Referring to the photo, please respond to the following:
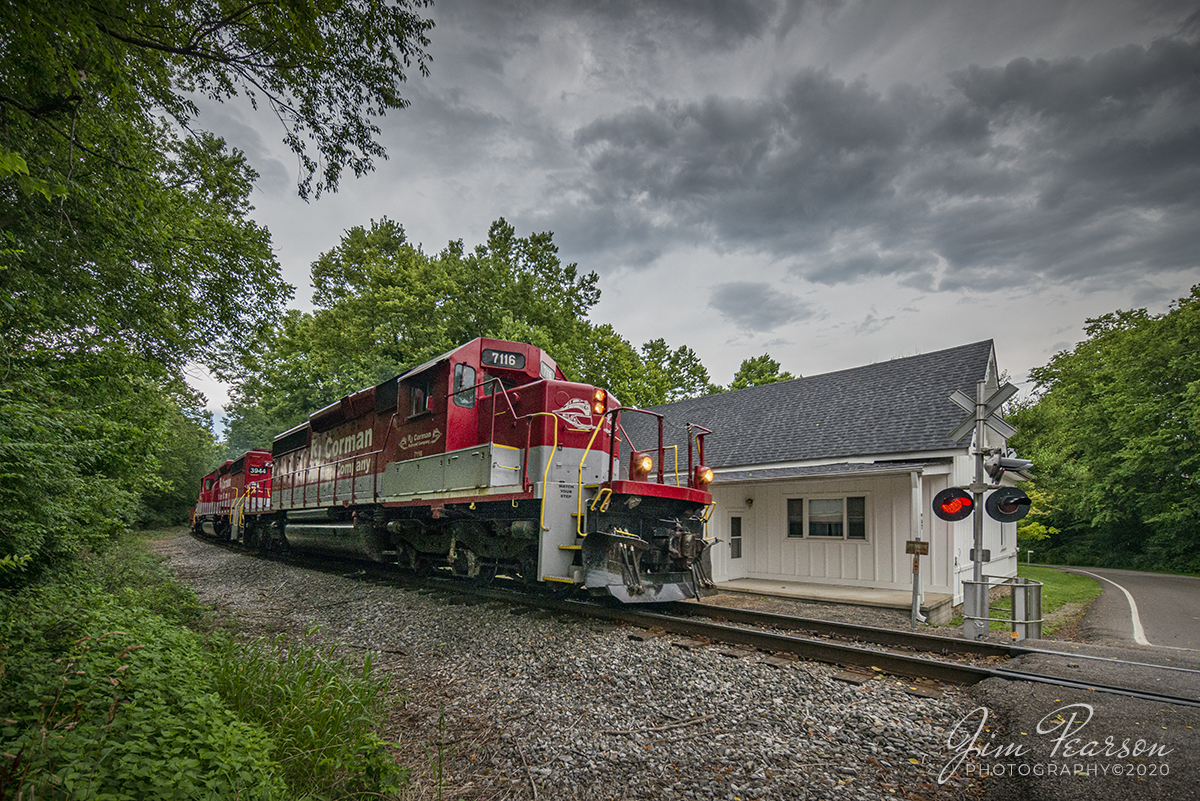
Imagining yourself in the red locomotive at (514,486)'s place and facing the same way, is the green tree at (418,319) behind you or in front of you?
behind

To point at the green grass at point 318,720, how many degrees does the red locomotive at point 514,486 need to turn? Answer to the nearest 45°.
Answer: approximately 45° to its right

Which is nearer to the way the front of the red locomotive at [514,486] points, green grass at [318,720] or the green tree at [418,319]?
the green grass

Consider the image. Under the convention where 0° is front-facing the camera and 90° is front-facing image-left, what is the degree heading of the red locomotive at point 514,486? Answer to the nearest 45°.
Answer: approximately 315°
